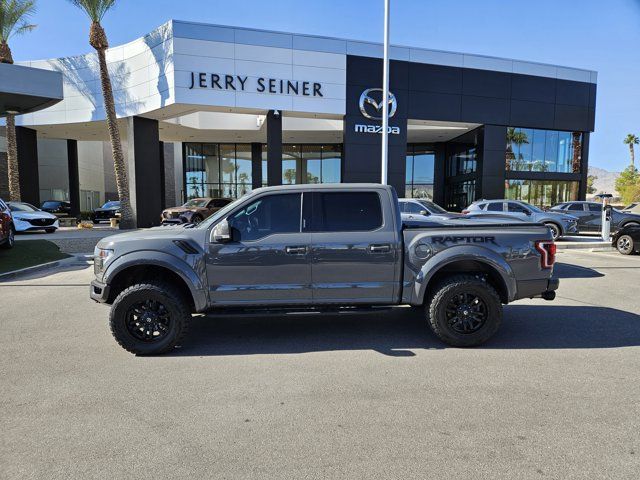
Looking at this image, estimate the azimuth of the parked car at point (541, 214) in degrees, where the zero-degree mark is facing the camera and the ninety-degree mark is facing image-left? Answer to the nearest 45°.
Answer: approximately 315°

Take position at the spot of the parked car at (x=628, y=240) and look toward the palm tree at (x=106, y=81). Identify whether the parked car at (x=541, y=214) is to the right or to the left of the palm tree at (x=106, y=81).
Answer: right

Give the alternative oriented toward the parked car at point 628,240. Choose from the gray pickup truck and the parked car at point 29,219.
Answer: the parked car at point 29,219

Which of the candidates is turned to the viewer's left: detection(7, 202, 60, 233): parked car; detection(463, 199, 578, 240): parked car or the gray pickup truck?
the gray pickup truck

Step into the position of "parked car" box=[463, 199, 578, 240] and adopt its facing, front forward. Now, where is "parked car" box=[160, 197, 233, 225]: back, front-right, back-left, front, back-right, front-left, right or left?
back-right

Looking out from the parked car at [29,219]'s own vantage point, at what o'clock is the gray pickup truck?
The gray pickup truck is roughly at 1 o'clock from the parked car.

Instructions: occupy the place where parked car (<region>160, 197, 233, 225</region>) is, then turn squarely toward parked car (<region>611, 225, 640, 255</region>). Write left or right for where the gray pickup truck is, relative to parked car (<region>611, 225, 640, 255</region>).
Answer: right

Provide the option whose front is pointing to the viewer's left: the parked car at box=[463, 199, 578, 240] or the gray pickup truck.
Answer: the gray pickup truck

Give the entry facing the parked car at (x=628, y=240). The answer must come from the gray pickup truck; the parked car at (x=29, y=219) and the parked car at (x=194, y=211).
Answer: the parked car at (x=29, y=219)

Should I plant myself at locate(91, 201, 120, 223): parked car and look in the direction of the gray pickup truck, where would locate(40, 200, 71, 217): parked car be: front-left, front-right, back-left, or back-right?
back-right

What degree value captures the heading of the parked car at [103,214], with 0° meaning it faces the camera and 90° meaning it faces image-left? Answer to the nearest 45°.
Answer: approximately 45°
